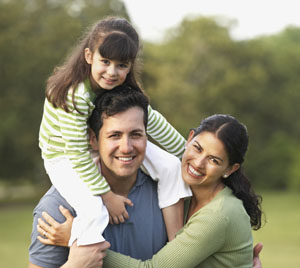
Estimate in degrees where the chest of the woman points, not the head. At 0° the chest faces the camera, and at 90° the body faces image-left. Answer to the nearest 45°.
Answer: approximately 45°

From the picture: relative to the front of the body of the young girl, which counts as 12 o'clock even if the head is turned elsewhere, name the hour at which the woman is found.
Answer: The woman is roughly at 10 o'clock from the young girl.

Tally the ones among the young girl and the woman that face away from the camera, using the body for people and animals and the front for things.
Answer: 0

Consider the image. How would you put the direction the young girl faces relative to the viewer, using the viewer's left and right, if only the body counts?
facing the viewer and to the right of the viewer

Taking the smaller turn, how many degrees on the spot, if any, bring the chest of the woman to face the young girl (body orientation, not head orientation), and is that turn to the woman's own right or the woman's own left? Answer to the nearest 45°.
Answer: approximately 45° to the woman's own right
